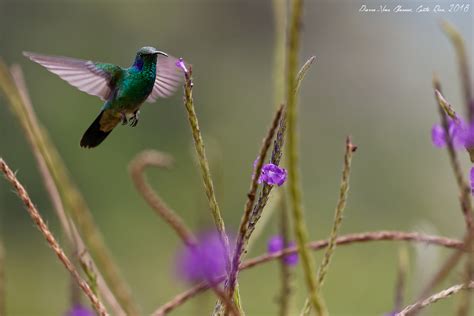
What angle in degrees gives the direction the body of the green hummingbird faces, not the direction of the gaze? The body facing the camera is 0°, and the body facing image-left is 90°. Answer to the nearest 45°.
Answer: approximately 315°

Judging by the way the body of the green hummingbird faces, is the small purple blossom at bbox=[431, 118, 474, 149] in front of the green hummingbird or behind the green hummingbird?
in front

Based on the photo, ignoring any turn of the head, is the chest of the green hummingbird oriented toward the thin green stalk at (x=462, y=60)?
yes

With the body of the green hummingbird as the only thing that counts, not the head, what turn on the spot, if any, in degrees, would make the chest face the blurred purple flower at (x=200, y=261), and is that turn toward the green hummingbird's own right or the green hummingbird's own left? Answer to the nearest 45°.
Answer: approximately 45° to the green hummingbird's own right
